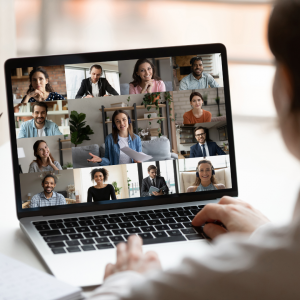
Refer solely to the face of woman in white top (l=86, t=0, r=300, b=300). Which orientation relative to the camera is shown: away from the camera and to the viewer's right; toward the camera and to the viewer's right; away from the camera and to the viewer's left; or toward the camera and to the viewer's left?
away from the camera and to the viewer's left

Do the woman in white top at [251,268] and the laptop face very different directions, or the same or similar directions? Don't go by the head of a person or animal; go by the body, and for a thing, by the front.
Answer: very different directions

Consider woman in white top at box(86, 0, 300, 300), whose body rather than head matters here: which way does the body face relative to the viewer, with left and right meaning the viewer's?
facing away from the viewer and to the left of the viewer

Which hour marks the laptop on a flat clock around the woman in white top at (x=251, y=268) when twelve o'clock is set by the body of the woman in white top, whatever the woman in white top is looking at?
The laptop is roughly at 1 o'clock from the woman in white top.

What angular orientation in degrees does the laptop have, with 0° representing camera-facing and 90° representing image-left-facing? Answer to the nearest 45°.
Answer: approximately 315°
